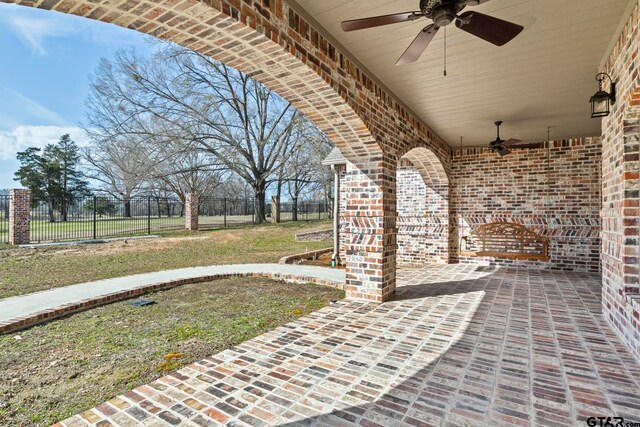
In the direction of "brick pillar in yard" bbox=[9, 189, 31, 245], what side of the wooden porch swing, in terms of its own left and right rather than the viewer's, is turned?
right

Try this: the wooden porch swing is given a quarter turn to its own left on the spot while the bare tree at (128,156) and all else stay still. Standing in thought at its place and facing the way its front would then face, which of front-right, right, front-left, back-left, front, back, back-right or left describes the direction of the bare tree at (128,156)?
back

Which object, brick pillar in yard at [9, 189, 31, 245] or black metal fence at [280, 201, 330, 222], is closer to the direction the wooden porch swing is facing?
the brick pillar in yard

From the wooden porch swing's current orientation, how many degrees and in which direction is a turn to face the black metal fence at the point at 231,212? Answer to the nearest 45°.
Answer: approximately 135° to its right

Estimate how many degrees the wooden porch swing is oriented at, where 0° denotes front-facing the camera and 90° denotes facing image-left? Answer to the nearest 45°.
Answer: approximately 0°

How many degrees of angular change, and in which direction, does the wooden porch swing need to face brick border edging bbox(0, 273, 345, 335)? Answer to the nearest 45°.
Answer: approximately 45° to its right

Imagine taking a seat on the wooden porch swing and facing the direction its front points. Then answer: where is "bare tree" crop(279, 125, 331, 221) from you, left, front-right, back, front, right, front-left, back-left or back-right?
back-right

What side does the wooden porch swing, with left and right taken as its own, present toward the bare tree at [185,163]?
right

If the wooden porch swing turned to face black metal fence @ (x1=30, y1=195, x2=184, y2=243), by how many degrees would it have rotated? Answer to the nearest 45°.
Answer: approximately 90° to its right

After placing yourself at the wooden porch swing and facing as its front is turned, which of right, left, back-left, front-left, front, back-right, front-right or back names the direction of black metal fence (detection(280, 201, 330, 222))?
back-right

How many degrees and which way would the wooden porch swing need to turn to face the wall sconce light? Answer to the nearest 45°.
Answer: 0° — it already faces it
